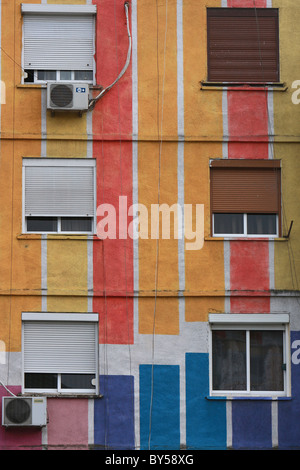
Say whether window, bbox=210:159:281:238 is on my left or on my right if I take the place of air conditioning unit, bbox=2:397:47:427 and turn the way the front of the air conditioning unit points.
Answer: on my left

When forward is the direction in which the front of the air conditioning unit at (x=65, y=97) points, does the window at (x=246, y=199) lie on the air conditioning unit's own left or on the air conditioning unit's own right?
on the air conditioning unit's own left

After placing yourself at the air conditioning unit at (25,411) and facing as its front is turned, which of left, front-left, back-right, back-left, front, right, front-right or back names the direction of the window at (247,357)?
left

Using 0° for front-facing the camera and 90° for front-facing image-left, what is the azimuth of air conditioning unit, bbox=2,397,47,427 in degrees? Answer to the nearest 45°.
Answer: approximately 0°

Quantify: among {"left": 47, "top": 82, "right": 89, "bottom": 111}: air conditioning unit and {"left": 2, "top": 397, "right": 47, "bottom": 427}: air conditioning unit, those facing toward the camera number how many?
2

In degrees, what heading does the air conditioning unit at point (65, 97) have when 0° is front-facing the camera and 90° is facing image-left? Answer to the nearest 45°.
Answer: approximately 0°
